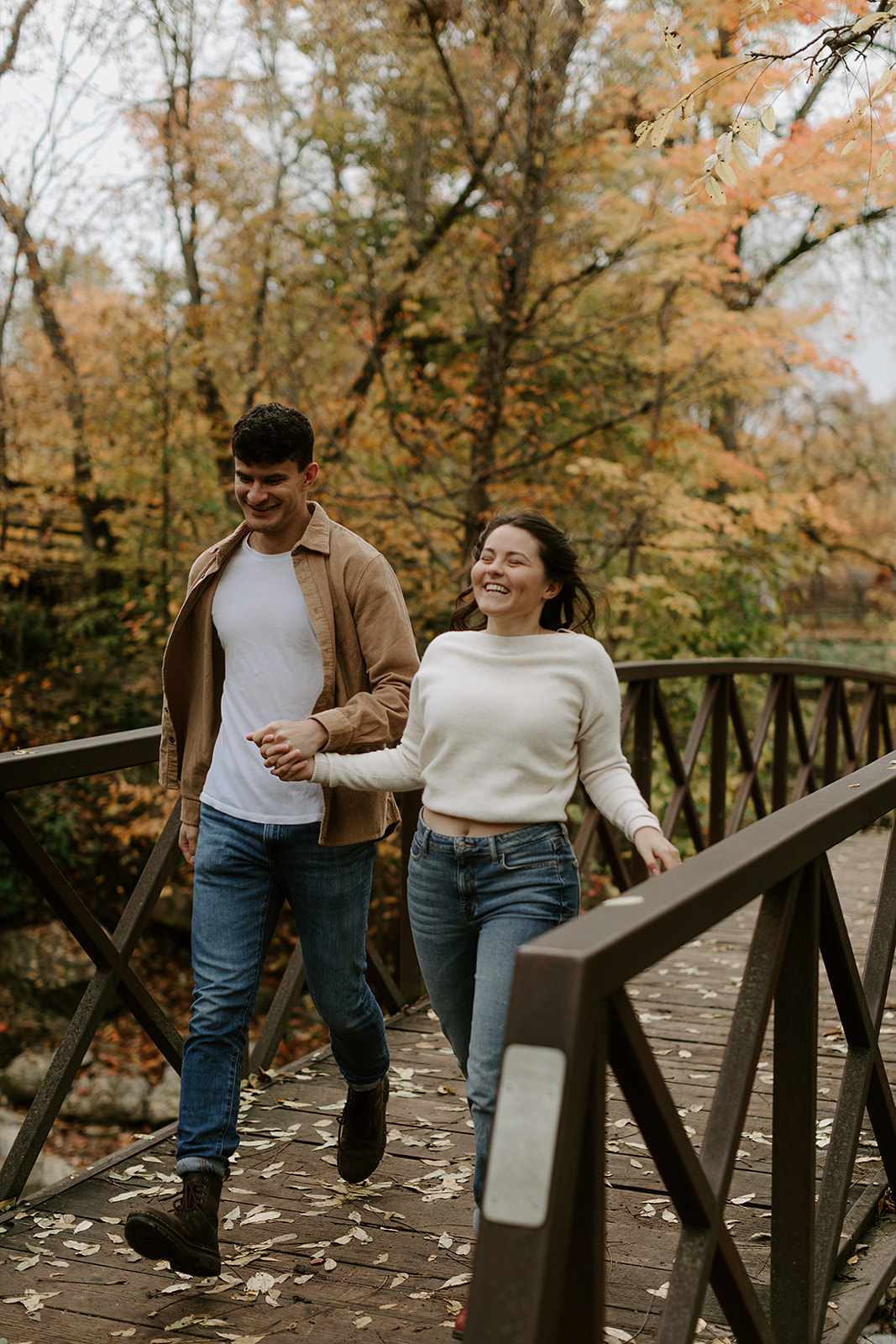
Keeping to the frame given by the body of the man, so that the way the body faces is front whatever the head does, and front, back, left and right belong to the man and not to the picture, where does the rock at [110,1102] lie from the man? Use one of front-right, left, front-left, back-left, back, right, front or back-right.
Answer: back-right

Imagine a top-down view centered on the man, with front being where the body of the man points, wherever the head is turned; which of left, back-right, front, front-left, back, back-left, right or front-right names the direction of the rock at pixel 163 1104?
back-right

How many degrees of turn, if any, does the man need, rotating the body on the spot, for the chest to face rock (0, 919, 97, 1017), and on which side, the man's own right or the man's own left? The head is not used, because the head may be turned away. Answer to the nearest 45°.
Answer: approximately 135° to the man's own right

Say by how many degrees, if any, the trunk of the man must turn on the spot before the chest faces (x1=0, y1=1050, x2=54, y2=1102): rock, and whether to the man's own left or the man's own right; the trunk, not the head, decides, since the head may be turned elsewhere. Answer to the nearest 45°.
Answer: approximately 135° to the man's own right

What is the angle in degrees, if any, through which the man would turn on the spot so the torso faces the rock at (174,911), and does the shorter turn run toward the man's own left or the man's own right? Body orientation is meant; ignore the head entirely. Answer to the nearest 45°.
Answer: approximately 135° to the man's own right

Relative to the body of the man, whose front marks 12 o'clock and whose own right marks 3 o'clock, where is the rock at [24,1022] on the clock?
The rock is roughly at 4 o'clock from the man.

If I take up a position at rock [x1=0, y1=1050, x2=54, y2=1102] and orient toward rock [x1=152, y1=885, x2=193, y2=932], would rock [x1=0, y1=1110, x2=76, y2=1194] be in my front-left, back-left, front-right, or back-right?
back-right

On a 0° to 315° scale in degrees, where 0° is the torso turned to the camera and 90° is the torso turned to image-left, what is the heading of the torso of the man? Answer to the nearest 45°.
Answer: approximately 45°

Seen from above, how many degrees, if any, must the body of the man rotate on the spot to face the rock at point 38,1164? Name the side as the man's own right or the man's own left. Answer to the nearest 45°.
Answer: approximately 135° to the man's own right
